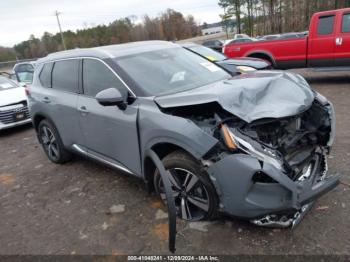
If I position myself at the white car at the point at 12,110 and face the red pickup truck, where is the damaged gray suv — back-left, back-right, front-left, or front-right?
front-right

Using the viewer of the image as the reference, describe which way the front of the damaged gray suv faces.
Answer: facing the viewer and to the right of the viewer

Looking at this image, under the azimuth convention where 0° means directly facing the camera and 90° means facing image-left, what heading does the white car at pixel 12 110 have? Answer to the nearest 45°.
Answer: approximately 315°

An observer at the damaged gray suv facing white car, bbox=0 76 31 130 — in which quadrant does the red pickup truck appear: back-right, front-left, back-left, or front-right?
front-right

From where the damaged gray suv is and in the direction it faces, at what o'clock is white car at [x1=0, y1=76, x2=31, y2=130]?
The white car is roughly at 6 o'clock from the damaged gray suv.

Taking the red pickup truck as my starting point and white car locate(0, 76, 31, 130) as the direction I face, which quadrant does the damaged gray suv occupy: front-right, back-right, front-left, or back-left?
front-left

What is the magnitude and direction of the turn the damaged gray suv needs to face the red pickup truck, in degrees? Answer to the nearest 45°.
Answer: approximately 90° to its left

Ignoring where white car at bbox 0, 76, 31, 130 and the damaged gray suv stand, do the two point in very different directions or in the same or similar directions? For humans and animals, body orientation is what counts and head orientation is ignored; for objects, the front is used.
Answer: same or similar directions

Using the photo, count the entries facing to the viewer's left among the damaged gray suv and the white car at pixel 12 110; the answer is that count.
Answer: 0

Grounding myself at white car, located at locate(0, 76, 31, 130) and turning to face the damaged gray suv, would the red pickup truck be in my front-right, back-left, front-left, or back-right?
front-left

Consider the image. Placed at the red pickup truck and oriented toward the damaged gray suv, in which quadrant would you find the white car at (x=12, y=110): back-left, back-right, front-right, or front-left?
front-right
